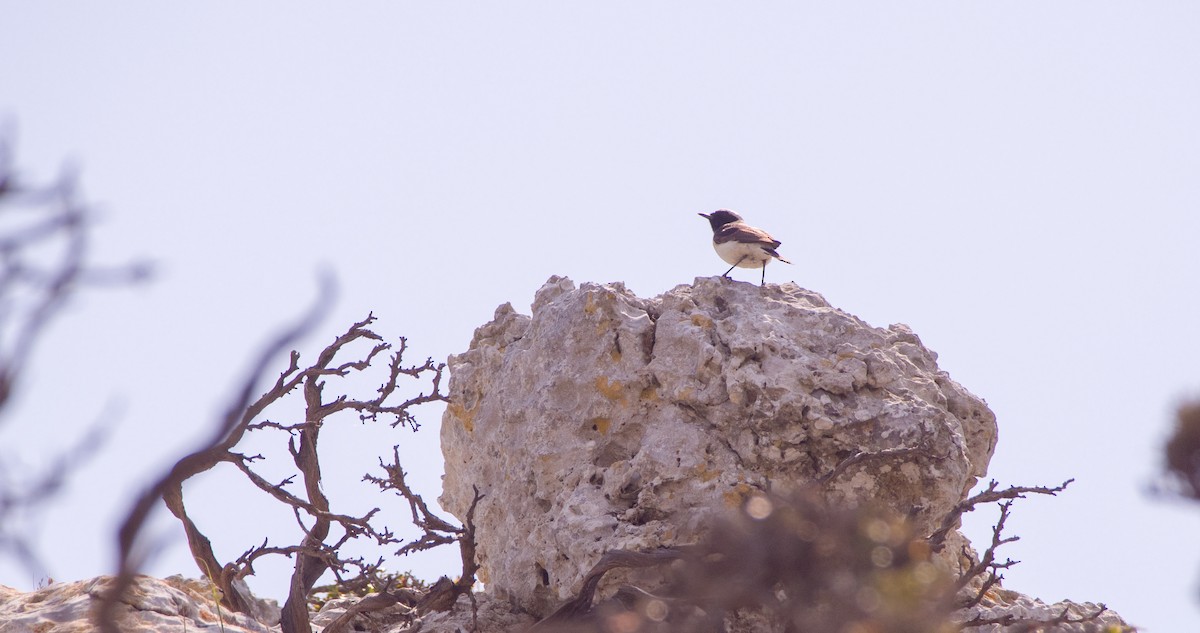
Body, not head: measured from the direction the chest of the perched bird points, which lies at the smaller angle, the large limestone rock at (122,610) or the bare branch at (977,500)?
the large limestone rock

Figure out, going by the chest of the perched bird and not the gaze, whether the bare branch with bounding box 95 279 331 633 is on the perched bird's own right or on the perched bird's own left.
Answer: on the perched bird's own left

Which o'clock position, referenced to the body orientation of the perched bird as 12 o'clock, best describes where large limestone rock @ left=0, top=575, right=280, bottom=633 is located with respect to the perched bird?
The large limestone rock is roughly at 11 o'clock from the perched bird.

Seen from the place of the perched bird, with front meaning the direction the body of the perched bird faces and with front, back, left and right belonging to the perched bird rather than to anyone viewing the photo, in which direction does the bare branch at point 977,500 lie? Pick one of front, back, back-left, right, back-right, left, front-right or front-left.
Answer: back-left

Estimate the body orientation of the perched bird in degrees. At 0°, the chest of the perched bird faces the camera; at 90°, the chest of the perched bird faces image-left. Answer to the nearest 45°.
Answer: approximately 90°
